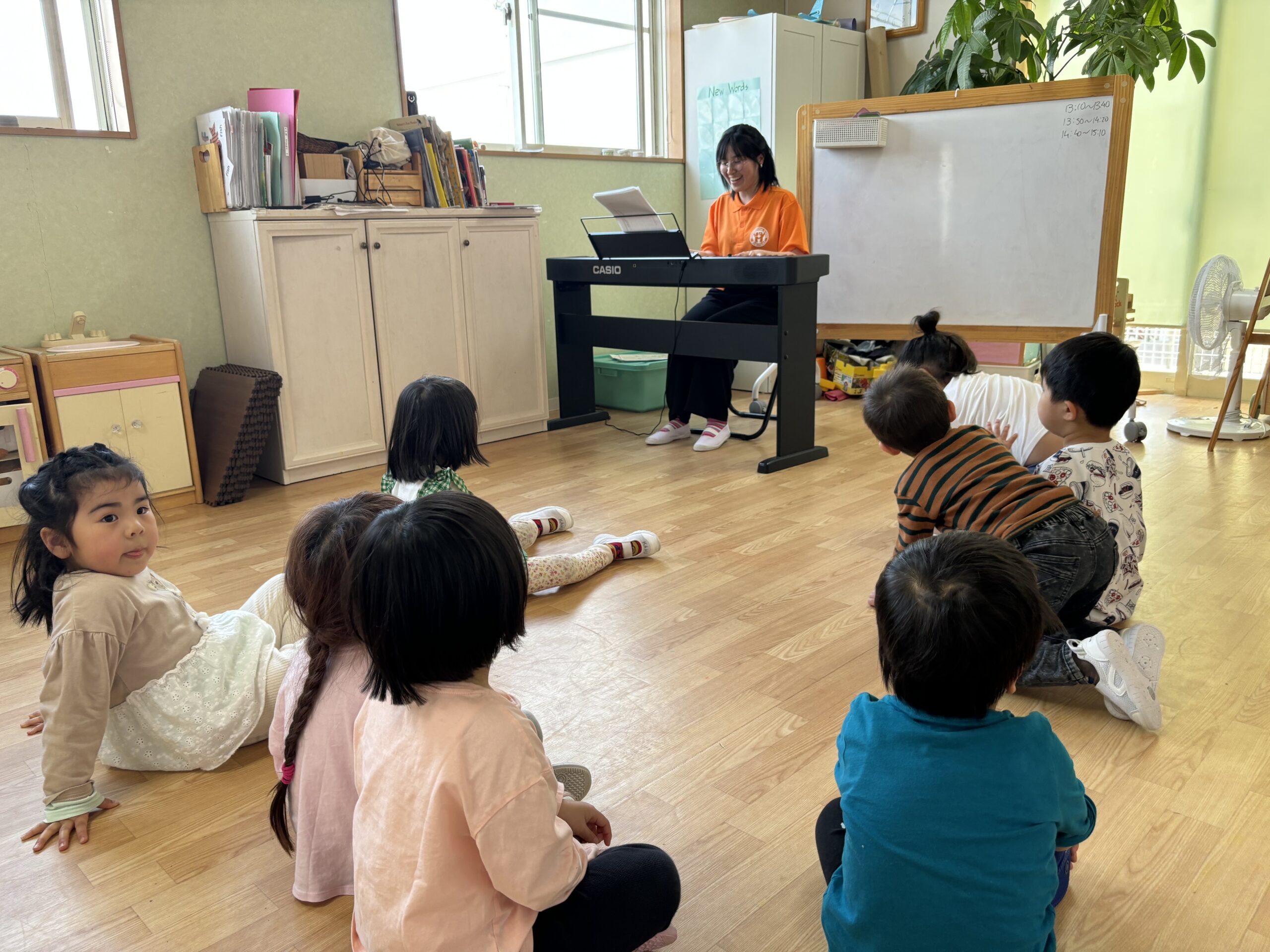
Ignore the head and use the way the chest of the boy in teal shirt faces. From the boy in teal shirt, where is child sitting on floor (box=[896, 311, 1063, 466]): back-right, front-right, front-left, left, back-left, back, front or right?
front

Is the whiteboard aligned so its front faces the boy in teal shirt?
yes

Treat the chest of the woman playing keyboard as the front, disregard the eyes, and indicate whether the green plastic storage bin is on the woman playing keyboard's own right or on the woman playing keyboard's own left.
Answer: on the woman playing keyboard's own right

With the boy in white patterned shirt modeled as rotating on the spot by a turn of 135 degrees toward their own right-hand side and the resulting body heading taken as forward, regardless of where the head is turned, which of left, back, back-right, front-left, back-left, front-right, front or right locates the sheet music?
back-left

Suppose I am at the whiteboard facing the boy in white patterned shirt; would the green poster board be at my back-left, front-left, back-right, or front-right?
back-right

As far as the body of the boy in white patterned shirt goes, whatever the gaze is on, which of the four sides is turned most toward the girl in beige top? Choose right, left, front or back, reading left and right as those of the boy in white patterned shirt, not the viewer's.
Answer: left

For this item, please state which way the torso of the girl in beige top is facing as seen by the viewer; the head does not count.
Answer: to the viewer's right

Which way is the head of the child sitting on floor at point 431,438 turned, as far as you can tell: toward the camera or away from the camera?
away from the camera

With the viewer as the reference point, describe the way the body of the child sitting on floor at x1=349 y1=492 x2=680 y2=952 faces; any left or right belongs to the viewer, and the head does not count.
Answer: facing away from the viewer and to the right of the viewer

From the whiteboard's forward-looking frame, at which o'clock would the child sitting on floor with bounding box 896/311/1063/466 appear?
The child sitting on floor is roughly at 12 o'clock from the whiteboard.

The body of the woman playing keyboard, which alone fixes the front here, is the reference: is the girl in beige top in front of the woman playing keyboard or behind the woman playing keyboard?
in front

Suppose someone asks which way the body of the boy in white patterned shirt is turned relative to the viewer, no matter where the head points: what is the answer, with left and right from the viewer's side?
facing away from the viewer and to the left of the viewer

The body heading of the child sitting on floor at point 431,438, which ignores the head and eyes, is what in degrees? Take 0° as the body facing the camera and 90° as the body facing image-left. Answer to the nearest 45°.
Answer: approximately 225°

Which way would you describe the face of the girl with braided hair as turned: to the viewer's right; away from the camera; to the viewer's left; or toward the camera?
away from the camera

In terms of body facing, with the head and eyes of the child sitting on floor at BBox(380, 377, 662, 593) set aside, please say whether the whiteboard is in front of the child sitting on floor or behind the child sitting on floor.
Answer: in front

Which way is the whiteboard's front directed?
toward the camera

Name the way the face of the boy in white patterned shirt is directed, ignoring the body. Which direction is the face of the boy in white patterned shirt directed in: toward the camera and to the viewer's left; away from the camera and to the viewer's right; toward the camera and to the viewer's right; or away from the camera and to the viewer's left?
away from the camera and to the viewer's left

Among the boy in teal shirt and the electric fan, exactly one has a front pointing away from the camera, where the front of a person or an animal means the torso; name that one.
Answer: the boy in teal shirt
